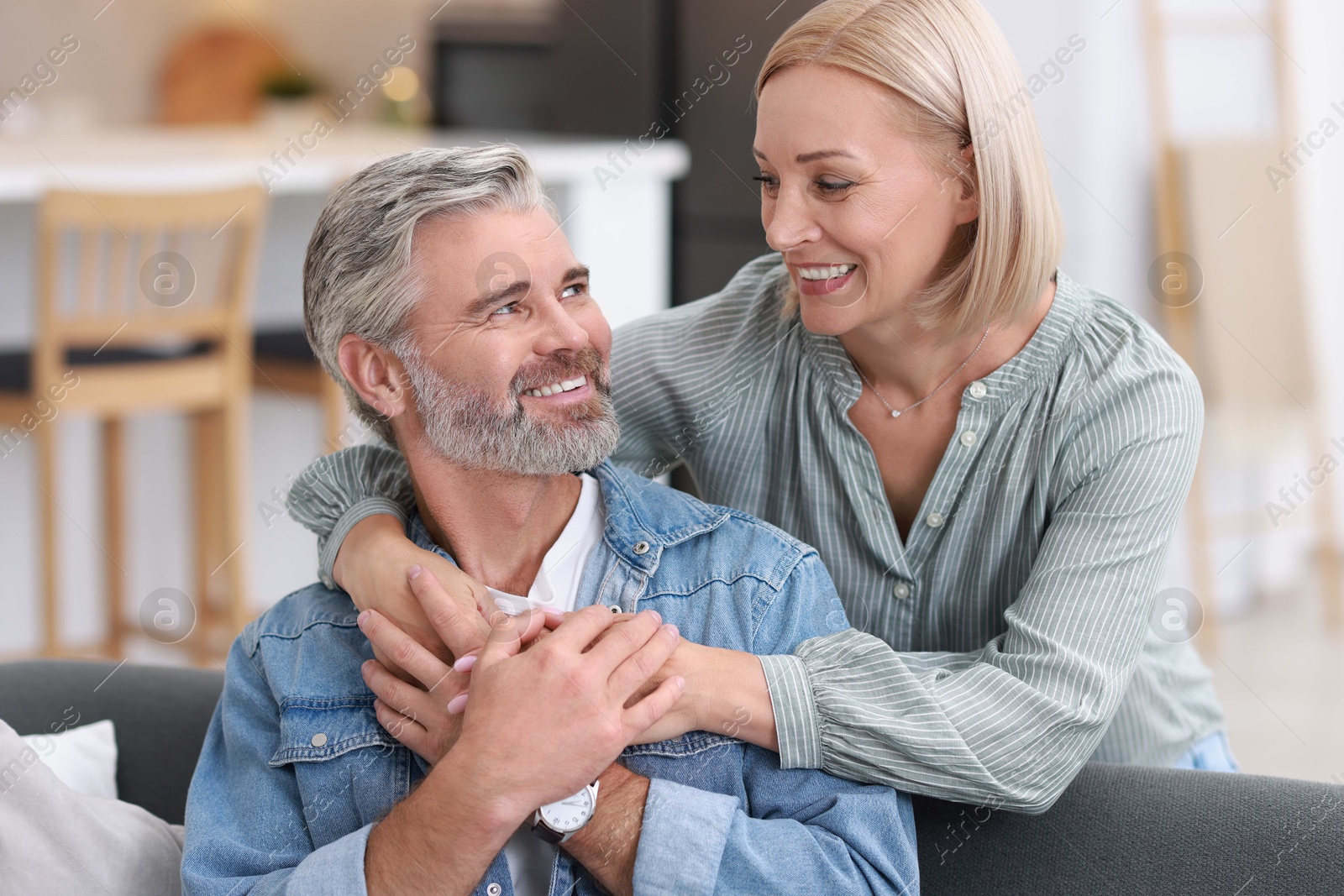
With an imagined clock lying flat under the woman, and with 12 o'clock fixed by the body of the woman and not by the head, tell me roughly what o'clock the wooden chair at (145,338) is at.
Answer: The wooden chair is roughly at 3 o'clock from the woman.

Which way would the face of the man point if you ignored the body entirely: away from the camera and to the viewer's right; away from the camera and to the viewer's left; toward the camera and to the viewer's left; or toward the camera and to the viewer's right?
toward the camera and to the viewer's right

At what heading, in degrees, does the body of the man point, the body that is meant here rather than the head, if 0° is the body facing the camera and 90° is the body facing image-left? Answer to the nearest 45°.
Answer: approximately 0°

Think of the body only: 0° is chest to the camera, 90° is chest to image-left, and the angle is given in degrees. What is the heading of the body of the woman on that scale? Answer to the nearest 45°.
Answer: approximately 45°

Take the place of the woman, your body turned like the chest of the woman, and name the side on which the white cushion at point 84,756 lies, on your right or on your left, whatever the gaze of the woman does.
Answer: on your right

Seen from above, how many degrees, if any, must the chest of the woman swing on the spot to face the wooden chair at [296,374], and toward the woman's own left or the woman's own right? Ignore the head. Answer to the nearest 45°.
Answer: approximately 90° to the woman's own right

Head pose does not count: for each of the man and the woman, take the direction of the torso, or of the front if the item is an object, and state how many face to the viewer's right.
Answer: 0

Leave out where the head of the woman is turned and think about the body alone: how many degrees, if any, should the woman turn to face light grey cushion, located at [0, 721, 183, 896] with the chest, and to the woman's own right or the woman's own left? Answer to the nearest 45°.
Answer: approximately 45° to the woman's own right
